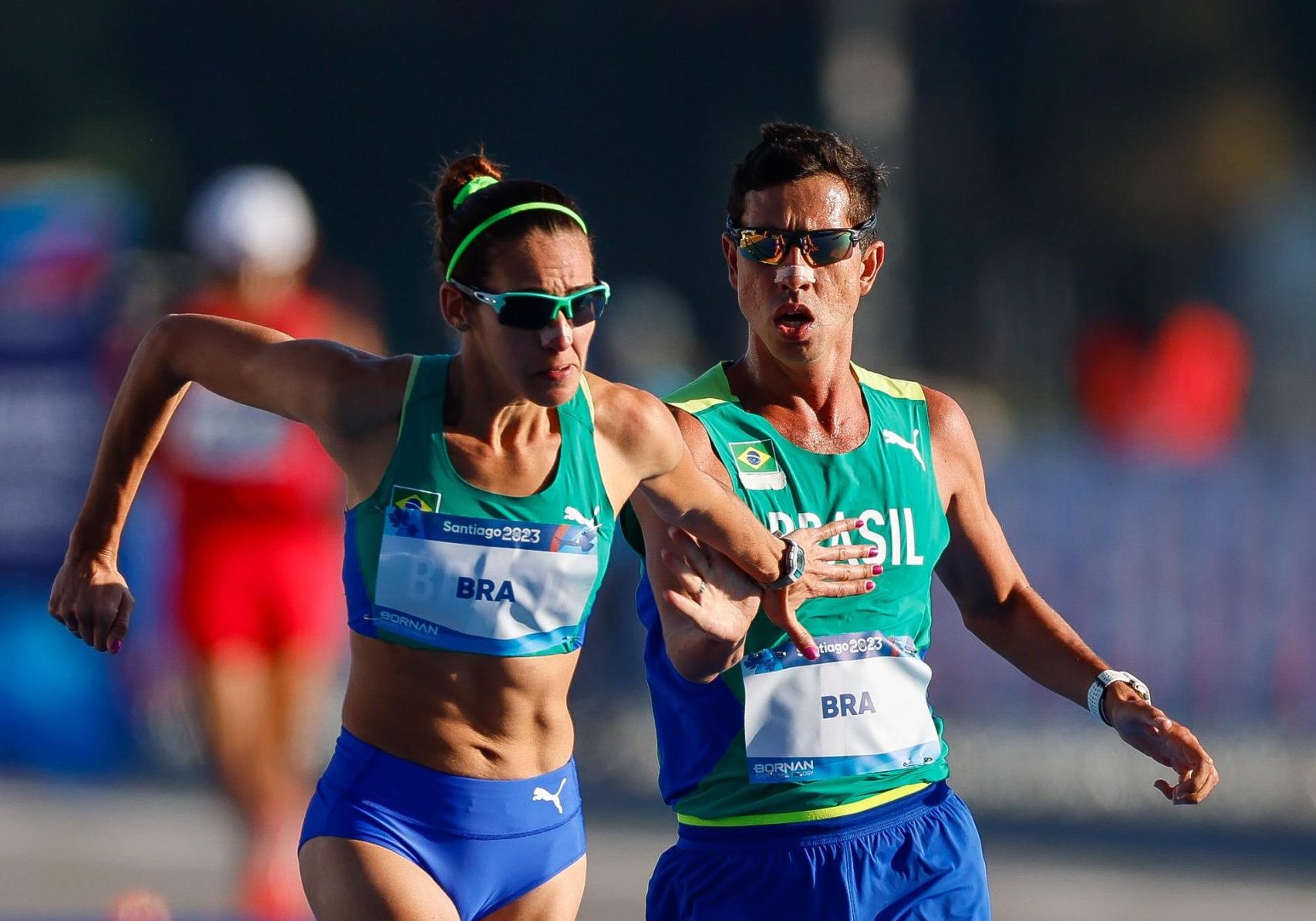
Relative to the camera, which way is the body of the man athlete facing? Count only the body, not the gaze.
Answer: toward the camera

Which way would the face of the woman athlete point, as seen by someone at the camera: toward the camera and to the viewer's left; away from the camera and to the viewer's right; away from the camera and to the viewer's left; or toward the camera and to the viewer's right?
toward the camera and to the viewer's right

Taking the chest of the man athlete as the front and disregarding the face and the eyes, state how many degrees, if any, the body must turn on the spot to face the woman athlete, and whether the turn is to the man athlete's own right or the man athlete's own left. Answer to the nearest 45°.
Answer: approximately 90° to the man athlete's own right

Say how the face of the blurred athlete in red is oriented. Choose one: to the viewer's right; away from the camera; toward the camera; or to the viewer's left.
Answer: toward the camera

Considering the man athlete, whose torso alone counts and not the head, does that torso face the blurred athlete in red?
no

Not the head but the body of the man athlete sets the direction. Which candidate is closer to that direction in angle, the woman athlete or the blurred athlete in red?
the woman athlete
